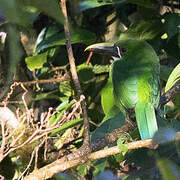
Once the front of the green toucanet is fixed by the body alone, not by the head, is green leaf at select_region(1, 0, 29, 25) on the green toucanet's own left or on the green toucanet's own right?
on the green toucanet's own left

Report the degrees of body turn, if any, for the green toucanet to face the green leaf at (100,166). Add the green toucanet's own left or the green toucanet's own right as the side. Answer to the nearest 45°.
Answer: approximately 135° to the green toucanet's own left

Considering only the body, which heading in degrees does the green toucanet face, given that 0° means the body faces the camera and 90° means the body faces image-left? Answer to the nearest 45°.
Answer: approximately 135°

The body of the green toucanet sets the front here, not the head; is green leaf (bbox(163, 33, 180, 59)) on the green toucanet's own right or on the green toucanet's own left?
on the green toucanet's own right
